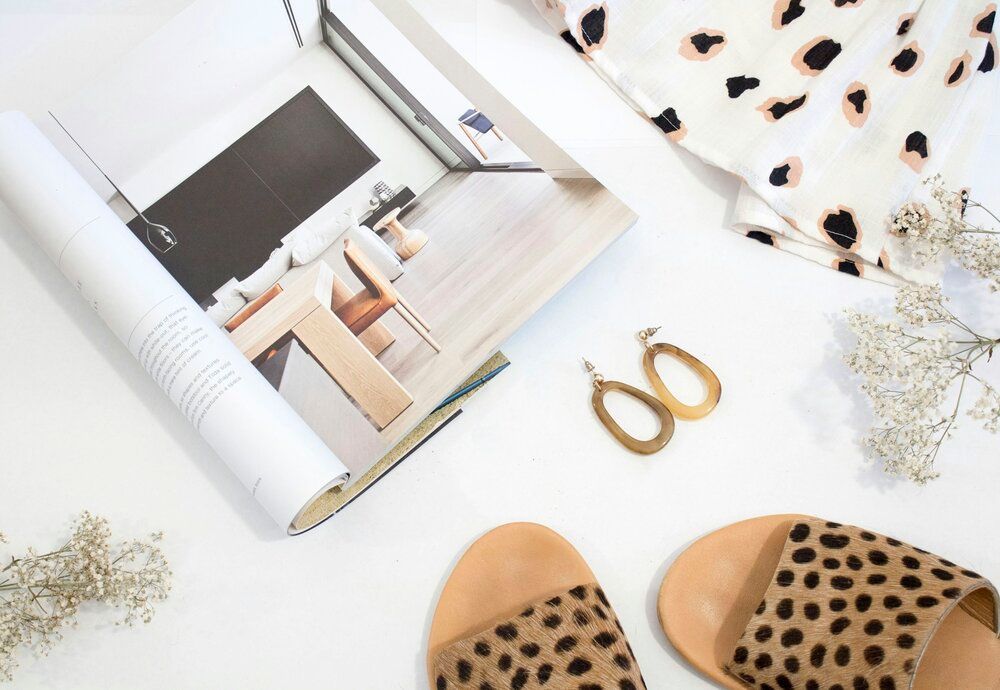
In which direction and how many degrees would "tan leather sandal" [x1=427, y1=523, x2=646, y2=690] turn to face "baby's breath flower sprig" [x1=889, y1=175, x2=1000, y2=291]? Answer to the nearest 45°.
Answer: approximately 90° to its right

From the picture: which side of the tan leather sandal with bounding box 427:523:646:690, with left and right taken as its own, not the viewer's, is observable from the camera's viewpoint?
back
